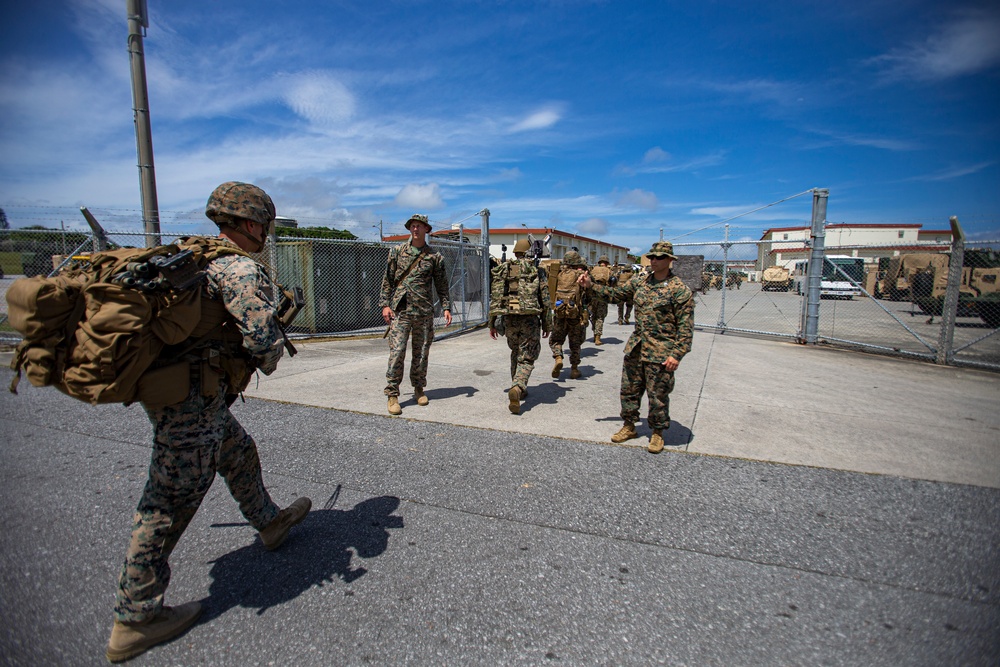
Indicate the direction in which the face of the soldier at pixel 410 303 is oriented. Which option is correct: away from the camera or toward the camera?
toward the camera

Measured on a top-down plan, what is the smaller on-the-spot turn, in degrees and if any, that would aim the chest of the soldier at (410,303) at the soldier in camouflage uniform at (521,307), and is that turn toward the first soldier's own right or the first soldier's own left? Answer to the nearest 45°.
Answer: approximately 90° to the first soldier's own left

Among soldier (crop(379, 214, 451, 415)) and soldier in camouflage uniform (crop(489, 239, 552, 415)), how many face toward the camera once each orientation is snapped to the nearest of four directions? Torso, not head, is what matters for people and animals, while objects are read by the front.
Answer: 1

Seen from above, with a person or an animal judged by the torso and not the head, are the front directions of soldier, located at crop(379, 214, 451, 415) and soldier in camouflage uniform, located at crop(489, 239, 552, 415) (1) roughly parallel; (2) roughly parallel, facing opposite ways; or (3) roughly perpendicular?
roughly parallel, facing opposite ways

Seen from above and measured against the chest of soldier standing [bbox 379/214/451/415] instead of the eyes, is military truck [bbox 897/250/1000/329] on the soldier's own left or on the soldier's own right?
on the soldier's own left

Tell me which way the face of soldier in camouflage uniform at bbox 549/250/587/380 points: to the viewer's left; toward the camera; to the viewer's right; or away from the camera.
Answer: away from the camera

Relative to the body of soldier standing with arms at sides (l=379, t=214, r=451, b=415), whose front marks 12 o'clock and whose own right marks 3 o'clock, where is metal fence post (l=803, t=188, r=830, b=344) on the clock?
The metal fence post is roughly at 8 o'clock from the soldier standing with arms at sides.

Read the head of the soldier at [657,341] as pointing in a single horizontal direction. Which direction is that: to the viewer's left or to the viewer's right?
to the viewer's left

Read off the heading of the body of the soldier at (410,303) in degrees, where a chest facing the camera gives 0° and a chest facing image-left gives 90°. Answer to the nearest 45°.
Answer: approximately 0°

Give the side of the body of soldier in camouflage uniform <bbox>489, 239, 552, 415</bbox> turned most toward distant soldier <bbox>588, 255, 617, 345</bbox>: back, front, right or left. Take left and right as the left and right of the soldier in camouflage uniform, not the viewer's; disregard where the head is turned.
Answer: front

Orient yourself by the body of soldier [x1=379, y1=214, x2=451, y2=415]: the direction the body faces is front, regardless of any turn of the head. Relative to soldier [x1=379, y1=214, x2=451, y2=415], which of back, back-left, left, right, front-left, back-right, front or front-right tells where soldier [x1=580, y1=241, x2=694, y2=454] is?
front-left

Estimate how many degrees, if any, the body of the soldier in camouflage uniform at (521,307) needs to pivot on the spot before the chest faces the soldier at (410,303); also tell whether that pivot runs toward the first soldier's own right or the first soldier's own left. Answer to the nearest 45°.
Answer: approximately 90° to the first soldier's own left

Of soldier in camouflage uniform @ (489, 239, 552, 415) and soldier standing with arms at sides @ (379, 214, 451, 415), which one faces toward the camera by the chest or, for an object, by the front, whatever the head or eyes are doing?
the soldier standing with arms at sides

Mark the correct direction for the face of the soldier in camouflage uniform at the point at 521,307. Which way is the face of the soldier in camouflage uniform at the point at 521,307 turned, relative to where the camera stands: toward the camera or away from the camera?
away from the camera

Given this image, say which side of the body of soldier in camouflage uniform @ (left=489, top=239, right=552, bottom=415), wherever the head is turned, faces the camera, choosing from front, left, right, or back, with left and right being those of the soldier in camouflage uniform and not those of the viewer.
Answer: back
